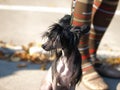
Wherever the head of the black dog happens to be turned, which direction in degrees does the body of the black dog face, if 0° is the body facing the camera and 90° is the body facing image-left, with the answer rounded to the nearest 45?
approximately 45°
